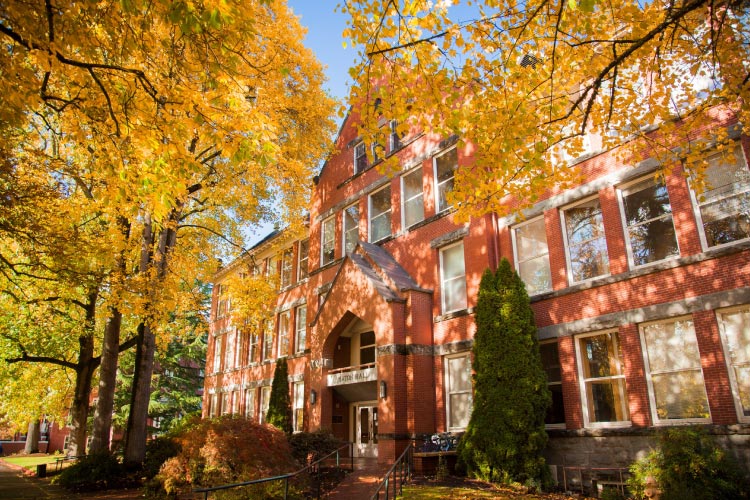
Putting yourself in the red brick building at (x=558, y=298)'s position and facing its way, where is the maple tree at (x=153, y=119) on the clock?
The maple tree is roughly at 12 o'clock from the red brick building.

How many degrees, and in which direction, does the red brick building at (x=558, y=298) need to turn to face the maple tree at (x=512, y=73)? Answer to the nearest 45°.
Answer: approximately 45° to its left

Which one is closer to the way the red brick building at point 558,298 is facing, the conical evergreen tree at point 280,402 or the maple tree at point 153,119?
the maple tree

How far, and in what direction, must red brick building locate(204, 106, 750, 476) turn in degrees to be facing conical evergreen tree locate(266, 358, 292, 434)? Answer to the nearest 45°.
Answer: approximately 90° to its right

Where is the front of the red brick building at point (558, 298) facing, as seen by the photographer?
facing the viewer and to the left of the viewer
